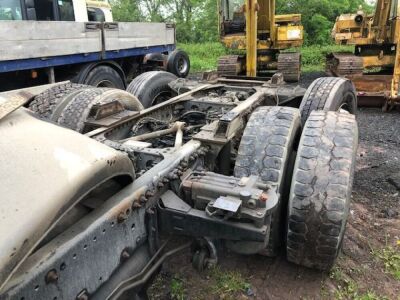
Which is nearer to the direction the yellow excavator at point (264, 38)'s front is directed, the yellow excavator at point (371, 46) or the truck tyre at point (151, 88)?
the truck tyre

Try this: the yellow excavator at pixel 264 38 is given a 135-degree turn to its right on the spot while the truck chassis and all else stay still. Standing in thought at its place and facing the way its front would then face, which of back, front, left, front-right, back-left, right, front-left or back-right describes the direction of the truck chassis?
back-left

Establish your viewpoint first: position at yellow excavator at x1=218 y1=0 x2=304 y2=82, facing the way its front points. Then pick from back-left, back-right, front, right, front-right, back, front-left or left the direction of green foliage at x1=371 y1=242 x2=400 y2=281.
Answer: front

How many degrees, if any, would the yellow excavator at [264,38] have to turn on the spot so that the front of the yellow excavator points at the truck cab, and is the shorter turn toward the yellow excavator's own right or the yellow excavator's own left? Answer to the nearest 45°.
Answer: approximately 45° to the yellow excavator's own right

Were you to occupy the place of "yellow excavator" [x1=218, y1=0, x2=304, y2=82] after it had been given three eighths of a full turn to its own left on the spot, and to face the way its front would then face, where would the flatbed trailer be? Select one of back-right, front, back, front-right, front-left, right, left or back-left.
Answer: back

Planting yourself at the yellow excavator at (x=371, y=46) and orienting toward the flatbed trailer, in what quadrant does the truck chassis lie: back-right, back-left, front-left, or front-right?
front-left

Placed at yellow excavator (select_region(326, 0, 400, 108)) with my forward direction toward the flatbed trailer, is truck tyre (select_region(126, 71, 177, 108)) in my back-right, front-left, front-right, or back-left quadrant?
front-left
